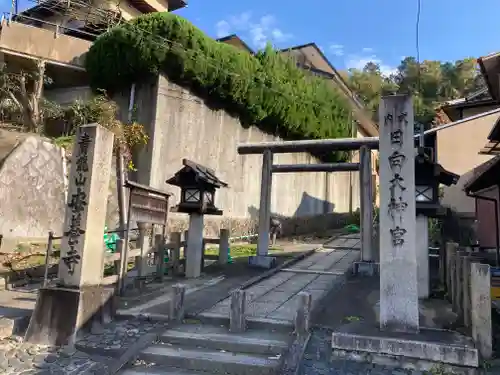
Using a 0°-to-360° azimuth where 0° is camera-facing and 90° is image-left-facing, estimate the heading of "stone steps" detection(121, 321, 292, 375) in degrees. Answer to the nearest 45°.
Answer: approximately 0°

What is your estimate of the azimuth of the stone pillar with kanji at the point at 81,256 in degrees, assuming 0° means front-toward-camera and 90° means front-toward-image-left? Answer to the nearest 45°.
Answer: approximately 45°

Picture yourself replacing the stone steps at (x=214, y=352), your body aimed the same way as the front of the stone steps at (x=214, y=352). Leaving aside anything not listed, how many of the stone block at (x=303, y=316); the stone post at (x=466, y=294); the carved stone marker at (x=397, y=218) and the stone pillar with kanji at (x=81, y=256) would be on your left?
3

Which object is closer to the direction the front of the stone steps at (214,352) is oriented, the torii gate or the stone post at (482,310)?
the stone post

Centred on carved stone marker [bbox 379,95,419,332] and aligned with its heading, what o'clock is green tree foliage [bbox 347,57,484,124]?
The green tree foliage is roughly at 6 o'clock from the carved stone marker.

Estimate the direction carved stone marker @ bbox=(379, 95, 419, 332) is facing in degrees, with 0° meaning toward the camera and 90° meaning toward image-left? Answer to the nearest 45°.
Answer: approximately 0°

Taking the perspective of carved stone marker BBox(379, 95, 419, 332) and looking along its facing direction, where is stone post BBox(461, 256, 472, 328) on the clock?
The stone post is roughly at 8 o'clock from the carved stone marker.

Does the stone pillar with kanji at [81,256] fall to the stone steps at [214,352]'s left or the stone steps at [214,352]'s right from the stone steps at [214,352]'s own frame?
on its right

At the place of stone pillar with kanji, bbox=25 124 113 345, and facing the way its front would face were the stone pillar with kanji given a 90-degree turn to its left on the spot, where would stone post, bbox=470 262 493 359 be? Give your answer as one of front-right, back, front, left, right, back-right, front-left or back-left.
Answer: front

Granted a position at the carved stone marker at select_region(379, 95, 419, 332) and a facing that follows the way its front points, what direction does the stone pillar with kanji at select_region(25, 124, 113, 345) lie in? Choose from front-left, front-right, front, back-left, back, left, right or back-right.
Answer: right

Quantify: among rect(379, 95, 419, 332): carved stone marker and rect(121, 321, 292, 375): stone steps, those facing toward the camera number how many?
2

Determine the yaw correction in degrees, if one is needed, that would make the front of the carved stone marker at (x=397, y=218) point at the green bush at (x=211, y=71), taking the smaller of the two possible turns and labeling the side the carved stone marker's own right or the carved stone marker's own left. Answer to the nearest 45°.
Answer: approximately 135° to the carved stone marker's own right

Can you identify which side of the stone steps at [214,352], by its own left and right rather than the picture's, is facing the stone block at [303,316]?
left

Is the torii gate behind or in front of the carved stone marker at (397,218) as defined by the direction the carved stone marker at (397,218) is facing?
behind
